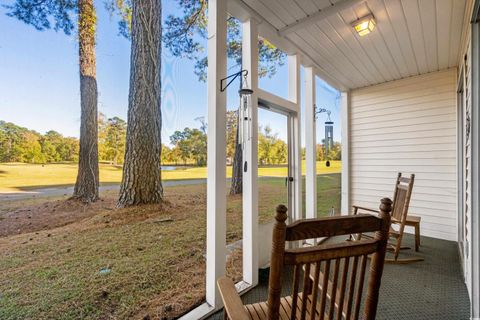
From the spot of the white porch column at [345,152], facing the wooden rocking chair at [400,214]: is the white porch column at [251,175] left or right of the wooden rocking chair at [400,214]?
right

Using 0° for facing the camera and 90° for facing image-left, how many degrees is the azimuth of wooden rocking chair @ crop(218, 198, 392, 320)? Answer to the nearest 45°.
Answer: approximately 135°

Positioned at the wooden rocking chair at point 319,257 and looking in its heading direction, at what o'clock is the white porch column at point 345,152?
The white porch column is roughly at 2 o'clock from the wooden rocking chair.

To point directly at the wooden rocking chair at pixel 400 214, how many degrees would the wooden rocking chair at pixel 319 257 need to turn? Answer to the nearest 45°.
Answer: approximately 90° to its right

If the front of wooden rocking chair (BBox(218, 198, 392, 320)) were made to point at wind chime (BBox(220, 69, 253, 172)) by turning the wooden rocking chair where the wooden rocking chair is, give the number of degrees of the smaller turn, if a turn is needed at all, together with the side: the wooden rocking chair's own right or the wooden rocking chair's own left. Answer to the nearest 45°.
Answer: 0° — it already faces it

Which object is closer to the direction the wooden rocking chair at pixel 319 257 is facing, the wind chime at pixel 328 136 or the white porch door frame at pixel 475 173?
the wind chime

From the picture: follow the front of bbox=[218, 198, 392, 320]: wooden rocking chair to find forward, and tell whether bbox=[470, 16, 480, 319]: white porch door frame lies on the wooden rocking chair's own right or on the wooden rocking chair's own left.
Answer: on the wooden rocking chair's own right

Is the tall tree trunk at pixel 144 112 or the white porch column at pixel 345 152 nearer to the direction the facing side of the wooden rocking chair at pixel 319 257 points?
the tall tree trunk

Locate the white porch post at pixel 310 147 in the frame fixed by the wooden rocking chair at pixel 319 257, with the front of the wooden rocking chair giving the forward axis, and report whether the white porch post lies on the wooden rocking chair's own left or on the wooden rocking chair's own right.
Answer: on the wooden rocking chair's own right

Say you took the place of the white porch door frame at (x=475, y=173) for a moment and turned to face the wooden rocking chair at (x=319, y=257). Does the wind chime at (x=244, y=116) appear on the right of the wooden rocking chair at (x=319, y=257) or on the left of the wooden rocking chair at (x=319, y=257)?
right
